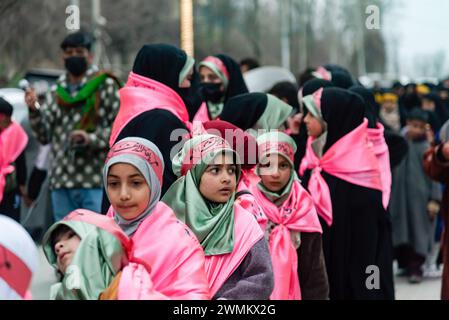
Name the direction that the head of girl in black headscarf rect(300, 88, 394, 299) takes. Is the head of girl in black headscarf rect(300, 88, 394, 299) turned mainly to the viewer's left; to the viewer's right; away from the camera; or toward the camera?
to the viewer's left

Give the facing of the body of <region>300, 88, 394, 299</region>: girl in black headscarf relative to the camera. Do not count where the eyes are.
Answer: to the viewer's left

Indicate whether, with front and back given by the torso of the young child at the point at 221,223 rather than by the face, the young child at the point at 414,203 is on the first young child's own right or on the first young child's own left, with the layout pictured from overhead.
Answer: on the first young child's own left

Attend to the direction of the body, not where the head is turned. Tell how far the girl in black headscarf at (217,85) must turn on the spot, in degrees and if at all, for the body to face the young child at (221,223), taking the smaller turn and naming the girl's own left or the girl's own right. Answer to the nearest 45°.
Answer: approximately 45° to the girl's own left

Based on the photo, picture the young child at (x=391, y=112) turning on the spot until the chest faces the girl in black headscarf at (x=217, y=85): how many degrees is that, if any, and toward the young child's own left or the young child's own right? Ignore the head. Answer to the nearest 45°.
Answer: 0° — they already face them

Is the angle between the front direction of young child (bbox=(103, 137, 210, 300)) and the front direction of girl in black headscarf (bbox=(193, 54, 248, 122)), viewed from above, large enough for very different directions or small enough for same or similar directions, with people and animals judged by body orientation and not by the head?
same or similar directions

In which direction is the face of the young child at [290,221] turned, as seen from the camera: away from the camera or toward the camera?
toward the camera
